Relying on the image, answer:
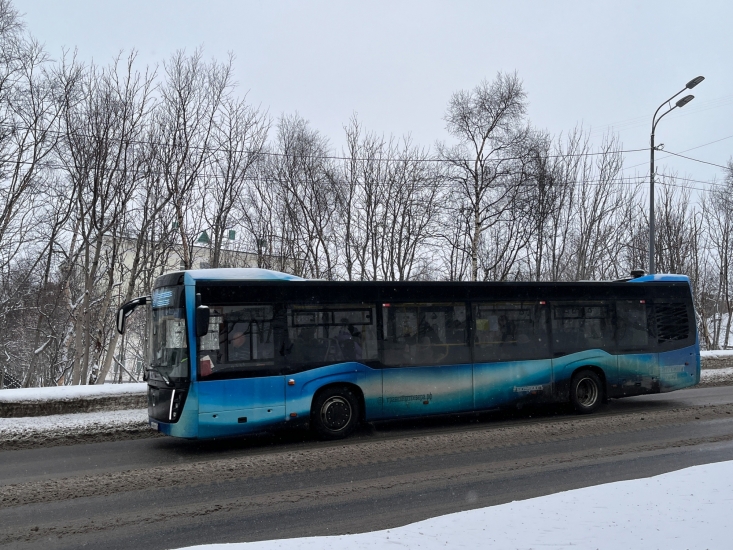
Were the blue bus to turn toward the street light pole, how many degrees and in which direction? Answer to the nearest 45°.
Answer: approximately 180°

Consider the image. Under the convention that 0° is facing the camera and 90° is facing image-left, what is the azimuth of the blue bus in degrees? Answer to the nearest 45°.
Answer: approximately 45°
